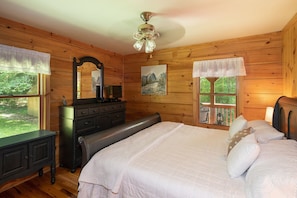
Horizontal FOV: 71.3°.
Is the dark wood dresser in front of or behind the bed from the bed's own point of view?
in front

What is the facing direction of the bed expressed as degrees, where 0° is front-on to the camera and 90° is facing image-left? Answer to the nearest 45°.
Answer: approximately 90°

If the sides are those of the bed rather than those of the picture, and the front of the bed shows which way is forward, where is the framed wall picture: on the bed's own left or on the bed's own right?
on the bed's own right

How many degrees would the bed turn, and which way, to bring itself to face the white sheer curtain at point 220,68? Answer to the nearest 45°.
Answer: approximately 90° to its right

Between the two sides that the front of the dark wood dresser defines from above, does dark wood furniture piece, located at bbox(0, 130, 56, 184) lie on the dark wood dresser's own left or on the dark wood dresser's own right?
on the dark wood dresser's own right

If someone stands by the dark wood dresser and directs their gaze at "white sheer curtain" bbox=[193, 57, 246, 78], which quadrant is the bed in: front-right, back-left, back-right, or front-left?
front-right

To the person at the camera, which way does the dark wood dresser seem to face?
facing the viewer and to the right of the viewer

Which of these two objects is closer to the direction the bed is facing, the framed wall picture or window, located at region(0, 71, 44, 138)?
the window

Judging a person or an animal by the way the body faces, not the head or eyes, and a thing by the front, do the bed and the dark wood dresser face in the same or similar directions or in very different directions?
very different directions

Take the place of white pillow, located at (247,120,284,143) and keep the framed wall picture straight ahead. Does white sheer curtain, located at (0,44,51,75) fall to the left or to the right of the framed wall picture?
left

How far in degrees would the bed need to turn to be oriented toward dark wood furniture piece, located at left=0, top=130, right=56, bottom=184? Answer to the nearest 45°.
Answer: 0° — it already faces it

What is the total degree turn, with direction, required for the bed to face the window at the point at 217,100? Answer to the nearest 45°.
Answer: approximately 90° to its right

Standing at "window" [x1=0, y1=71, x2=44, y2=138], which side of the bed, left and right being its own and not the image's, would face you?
front

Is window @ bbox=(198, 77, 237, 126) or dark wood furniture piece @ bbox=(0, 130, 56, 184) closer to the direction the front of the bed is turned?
the dark wood furniture piece
